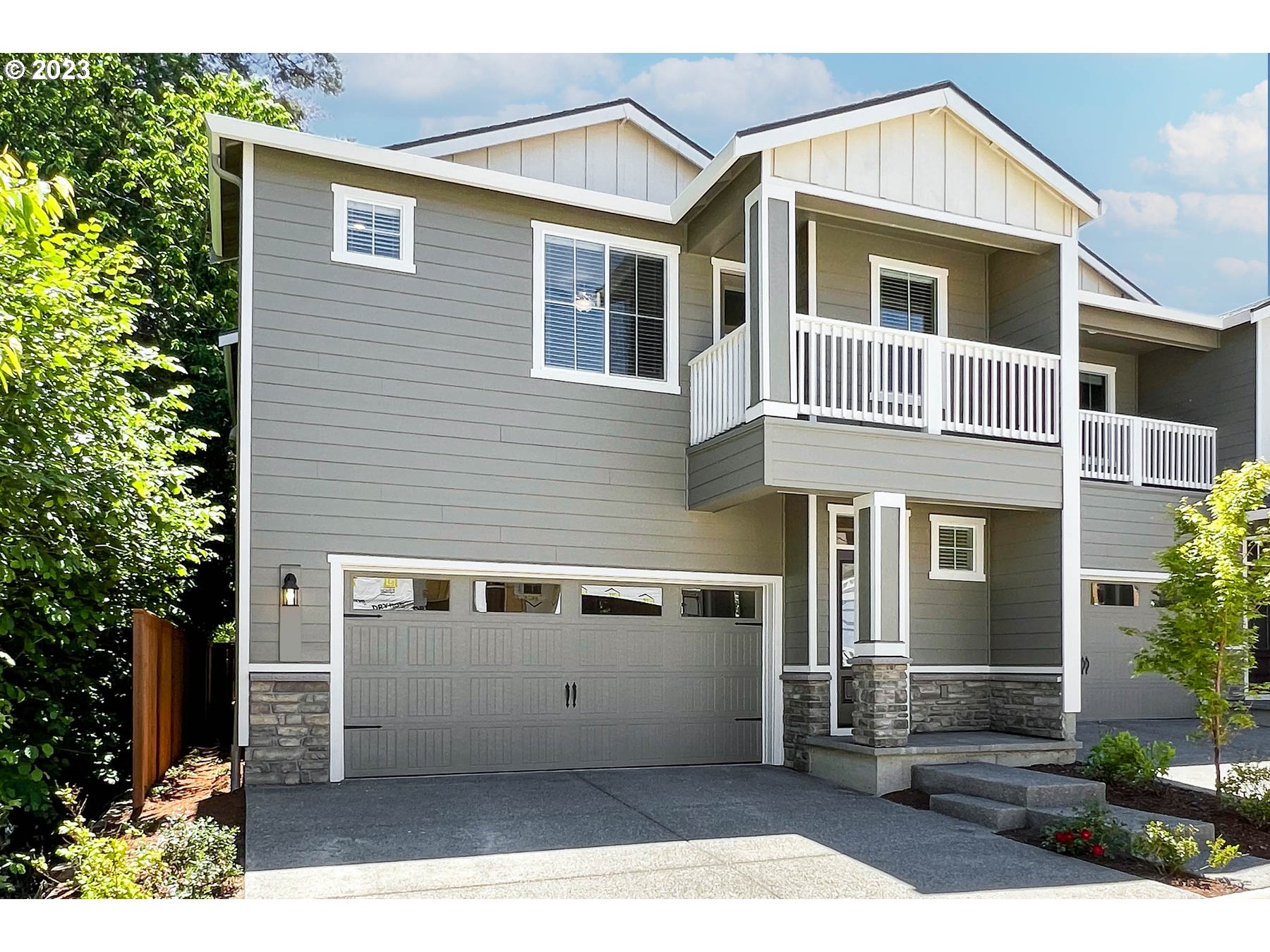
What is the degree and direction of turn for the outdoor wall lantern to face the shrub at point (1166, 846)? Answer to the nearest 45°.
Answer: approximately 45° to its left

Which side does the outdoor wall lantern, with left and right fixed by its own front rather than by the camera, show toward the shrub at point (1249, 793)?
left

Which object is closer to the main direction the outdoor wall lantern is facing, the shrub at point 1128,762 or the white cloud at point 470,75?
the shrub

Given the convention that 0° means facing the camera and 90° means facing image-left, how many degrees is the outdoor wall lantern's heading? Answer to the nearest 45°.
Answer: approximately 0°

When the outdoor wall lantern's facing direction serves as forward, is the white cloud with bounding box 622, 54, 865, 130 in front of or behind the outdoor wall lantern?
behind

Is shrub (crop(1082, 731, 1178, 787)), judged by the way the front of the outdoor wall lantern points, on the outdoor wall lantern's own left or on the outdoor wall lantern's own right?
on the outdoor wall lantern's own left

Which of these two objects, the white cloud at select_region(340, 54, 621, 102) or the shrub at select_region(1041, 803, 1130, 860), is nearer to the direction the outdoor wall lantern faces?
the shrub

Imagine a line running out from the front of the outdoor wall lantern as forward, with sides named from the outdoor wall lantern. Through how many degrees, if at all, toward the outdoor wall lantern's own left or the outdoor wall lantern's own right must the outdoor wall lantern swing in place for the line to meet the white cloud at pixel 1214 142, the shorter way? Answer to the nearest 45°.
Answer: approximately 135° to the outdoor wall lantern's own left

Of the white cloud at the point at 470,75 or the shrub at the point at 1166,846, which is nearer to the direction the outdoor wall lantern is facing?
the shrub

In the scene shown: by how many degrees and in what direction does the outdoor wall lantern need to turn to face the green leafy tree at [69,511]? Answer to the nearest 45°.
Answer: approximately 45° to its right

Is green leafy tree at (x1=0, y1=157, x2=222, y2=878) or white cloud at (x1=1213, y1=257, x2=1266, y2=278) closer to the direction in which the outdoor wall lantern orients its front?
the green leafy tree
